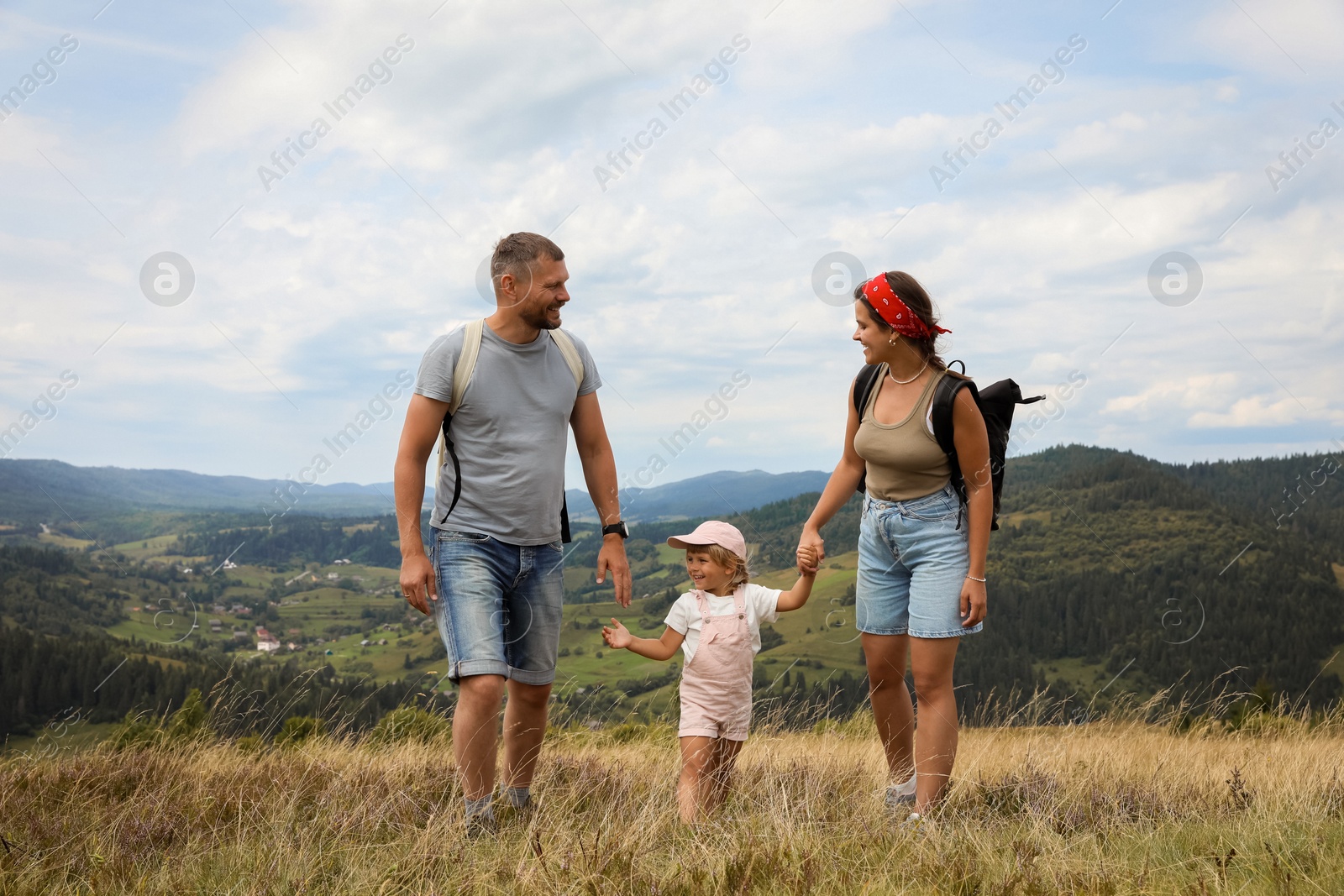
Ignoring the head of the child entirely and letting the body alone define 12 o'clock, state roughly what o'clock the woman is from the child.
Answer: The woman is roughly at 9 o'clock from the child.

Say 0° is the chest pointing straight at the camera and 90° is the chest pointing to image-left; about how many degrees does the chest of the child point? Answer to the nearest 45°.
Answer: approximately 0°

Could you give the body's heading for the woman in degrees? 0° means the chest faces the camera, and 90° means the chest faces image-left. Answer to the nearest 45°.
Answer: approximately 45°

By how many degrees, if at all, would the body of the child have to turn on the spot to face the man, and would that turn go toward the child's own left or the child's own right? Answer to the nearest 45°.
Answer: approximately 90° to the child's own right

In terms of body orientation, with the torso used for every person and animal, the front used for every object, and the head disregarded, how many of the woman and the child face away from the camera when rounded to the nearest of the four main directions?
0

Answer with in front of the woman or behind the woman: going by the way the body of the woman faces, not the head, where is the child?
in front

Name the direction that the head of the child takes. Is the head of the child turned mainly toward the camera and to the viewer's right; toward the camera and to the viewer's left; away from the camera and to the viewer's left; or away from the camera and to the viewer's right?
toward the camera and to the viewer's left

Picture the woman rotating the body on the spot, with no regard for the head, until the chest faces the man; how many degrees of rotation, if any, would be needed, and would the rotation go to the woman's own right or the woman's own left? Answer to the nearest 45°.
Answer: approximately 45° to the woman's own right
